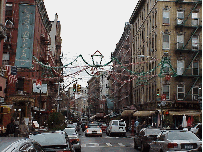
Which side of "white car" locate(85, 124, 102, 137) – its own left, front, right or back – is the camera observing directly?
back

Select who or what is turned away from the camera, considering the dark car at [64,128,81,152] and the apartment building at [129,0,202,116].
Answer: the dark car

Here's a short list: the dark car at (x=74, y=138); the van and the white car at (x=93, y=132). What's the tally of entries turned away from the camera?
3

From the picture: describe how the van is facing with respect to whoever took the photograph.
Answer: facing away from the viewer

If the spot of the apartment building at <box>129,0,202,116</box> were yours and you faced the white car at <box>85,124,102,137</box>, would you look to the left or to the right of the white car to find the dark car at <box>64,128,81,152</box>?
left

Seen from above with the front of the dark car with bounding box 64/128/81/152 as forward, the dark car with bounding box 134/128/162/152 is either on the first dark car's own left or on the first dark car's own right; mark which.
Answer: on the first dark car's own right

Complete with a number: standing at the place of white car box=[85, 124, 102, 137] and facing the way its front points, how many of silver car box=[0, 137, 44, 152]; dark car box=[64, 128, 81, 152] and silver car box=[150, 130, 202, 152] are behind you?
3

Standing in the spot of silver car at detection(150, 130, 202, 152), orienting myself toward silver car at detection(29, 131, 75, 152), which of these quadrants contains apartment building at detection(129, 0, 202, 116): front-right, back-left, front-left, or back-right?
back-right

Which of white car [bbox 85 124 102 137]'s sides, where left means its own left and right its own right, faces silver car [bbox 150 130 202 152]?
back

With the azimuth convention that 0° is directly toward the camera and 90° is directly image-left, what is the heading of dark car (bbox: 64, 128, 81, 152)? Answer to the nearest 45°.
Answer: approximately 180°
